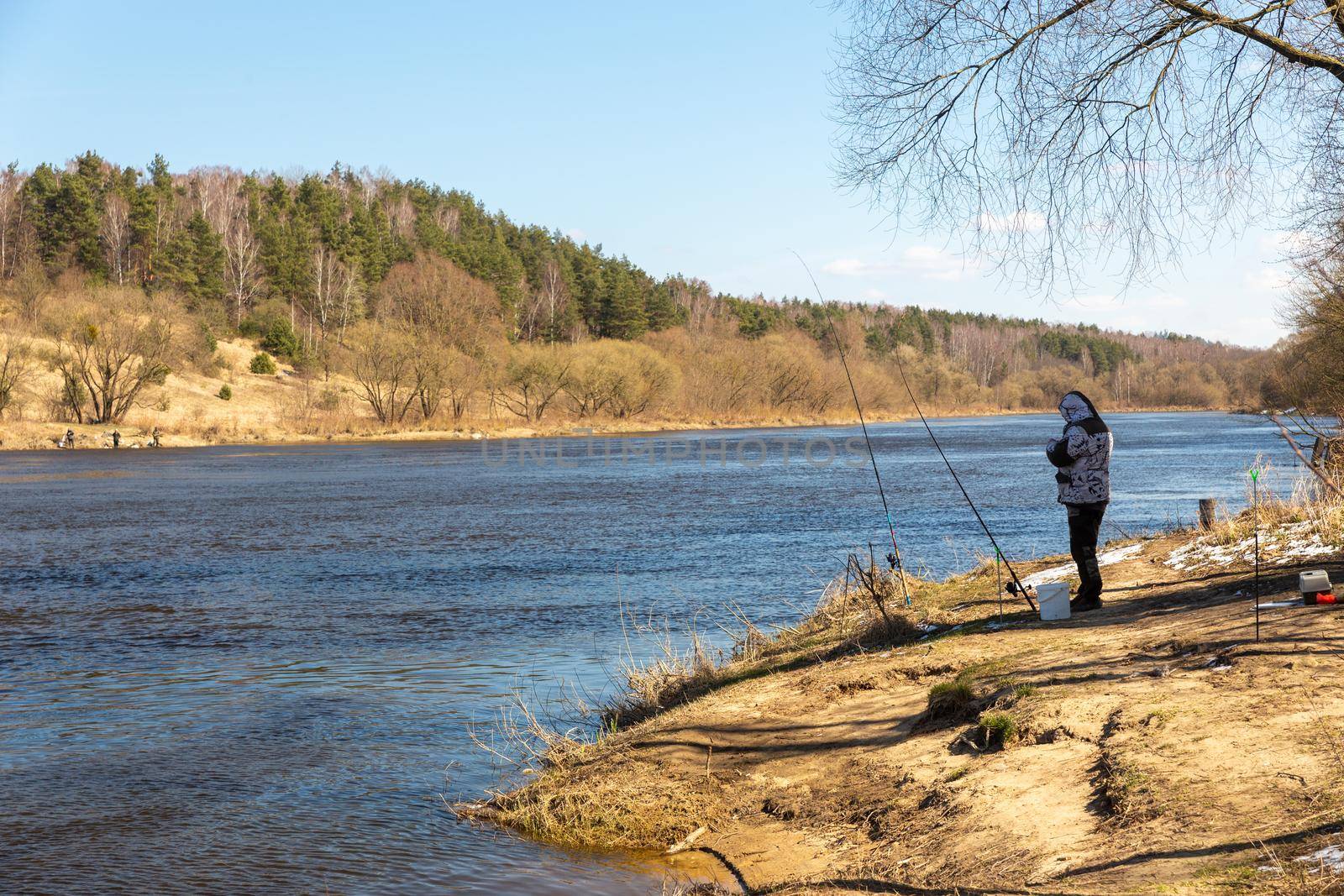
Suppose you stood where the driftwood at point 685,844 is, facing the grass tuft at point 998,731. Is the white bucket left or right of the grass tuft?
left

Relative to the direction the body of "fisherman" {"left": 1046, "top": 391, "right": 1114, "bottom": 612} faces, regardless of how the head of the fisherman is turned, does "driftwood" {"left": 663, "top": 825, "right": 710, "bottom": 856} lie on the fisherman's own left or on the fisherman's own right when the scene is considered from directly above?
on the fisherman's own left

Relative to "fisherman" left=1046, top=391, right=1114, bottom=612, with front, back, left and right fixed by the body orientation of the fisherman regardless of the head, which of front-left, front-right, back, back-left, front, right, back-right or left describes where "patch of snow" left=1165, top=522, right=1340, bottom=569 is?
back-right

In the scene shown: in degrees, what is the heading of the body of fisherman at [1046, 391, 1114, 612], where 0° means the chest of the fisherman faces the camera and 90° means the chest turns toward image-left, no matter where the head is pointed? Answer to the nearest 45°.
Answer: approximately 90°

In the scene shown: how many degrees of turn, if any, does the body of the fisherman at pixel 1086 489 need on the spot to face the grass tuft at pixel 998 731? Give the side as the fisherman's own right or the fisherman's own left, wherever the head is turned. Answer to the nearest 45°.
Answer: approximately 90° to the fisherman's own left
